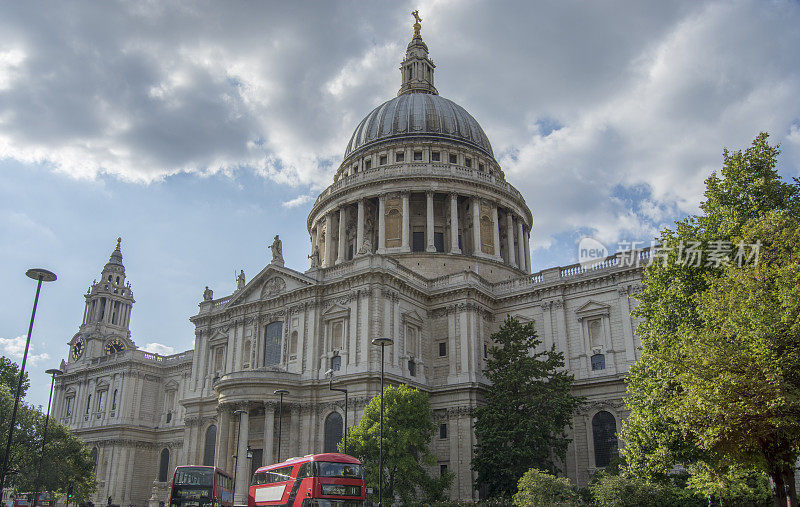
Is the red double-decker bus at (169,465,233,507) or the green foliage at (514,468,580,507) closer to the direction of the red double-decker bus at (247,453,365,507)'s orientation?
the green foliage

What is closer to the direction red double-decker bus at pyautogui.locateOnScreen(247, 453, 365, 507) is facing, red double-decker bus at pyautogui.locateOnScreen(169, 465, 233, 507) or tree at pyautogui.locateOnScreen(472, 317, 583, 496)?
the tree

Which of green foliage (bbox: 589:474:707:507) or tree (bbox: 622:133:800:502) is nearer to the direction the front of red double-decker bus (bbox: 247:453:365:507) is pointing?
the tree

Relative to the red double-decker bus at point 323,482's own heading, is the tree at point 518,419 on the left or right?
on its left

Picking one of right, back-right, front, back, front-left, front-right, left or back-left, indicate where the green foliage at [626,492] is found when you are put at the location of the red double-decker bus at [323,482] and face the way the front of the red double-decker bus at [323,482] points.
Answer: front-left

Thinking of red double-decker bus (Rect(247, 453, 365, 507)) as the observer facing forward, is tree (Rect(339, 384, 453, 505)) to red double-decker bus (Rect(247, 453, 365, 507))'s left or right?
on its left

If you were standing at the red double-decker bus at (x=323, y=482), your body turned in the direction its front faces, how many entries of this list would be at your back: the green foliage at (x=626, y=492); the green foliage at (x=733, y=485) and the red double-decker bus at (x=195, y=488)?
1

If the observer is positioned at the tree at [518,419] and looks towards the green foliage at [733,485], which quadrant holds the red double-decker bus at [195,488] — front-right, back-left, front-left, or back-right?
back-right

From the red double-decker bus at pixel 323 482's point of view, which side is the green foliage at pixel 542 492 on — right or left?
on its left

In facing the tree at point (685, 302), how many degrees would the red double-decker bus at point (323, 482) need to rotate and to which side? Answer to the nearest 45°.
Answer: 0° — it already faces it

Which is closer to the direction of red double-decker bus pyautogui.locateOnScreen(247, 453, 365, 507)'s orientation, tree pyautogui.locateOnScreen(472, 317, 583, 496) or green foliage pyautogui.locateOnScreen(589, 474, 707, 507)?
the green foliage

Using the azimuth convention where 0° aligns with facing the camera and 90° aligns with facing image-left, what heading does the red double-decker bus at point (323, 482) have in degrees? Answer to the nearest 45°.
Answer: approximately 315°

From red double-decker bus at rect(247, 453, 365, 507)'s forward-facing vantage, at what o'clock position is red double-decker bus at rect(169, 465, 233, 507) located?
red double-decker bus at rect(169, 465, 233, 507) is roughly at 6 o'clock from red double-decker bus at rect(247, 453, 365, 507).
